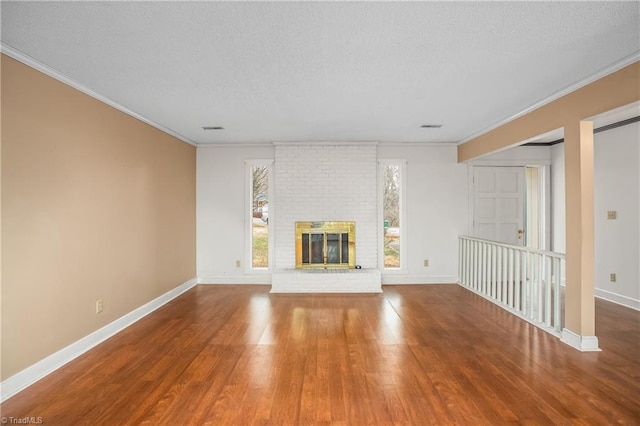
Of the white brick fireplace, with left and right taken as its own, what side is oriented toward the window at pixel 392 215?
left

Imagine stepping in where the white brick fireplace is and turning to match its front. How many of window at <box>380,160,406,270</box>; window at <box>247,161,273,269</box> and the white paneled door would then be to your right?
1

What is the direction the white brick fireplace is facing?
toward the camera

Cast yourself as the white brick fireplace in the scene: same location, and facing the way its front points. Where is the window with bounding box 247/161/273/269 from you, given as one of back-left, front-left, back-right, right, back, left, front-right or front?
right

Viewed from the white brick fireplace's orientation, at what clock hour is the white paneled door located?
The white paneled door is roughly at 9 o'clock from the white brick fireplace.
